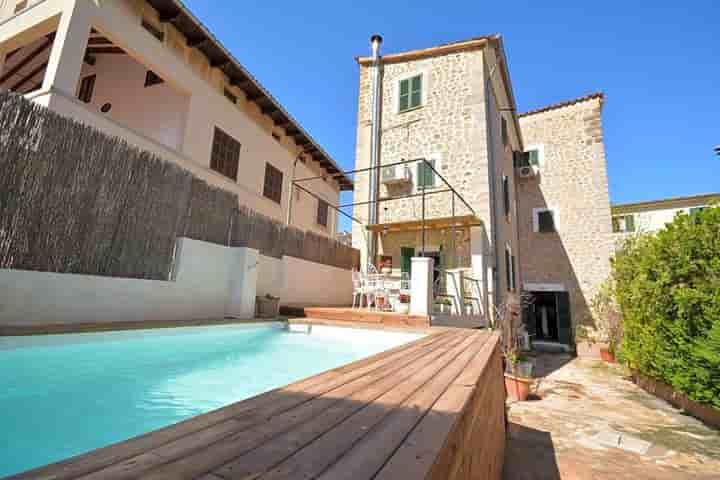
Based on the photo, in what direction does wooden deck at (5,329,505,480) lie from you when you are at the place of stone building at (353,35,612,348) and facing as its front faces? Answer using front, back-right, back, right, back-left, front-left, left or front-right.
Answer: front

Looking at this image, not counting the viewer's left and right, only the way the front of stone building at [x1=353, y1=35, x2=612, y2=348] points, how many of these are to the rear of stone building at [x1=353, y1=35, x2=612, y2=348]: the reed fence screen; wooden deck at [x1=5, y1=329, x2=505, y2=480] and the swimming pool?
0

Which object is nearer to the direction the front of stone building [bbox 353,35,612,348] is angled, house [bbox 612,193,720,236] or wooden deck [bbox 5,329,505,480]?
the wooden deck

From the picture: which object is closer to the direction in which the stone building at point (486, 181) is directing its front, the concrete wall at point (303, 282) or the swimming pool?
the swimming pool

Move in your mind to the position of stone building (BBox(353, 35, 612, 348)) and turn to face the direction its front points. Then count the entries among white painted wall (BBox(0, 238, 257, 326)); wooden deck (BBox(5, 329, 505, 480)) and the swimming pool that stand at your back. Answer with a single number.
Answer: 0

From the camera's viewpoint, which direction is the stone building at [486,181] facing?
toward the camera

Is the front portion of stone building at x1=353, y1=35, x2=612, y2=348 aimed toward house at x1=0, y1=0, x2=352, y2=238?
no

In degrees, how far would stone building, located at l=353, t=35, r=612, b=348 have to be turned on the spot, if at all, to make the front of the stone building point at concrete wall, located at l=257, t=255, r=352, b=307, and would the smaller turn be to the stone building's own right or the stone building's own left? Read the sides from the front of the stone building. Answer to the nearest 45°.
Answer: approximately 45° to the stone building's own right

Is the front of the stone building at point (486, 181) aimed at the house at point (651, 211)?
no

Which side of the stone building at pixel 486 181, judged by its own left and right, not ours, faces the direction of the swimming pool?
front

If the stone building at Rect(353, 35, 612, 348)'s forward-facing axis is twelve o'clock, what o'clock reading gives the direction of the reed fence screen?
The reed fence screen is roughly at 1 o'clock from the stone building.

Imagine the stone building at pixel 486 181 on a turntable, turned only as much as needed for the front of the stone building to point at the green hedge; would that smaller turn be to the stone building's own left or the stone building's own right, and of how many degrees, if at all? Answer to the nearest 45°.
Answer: approximately 45° to the stone building's own left

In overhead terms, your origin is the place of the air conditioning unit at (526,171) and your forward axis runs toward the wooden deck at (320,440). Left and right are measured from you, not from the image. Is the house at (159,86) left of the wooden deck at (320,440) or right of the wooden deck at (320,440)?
right
